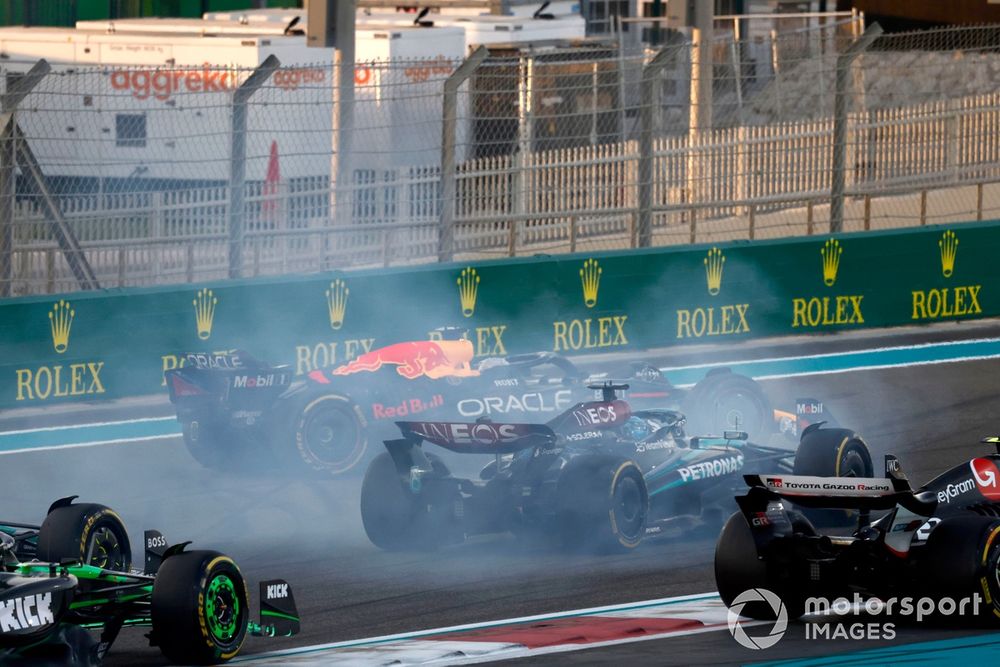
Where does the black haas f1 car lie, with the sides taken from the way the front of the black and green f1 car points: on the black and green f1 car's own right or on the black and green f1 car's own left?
on the black and green f1 car's own right

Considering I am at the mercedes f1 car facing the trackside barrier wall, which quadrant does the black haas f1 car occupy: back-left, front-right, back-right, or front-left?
back-right

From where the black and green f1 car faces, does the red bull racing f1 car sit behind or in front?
in front

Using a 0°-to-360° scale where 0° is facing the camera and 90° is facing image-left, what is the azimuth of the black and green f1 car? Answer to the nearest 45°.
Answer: approximately 225°

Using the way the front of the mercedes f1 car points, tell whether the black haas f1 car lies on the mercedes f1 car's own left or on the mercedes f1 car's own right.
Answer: on the mercedes f1 car's own right

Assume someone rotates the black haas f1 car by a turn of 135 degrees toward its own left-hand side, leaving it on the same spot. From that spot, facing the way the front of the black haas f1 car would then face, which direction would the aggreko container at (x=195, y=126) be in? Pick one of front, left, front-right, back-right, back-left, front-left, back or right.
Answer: front-right

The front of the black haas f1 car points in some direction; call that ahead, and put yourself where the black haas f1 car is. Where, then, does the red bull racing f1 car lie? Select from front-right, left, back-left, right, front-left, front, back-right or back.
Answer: left

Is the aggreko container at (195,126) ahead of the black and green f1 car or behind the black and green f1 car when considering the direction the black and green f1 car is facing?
ahead

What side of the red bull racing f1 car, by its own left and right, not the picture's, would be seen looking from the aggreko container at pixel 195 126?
left

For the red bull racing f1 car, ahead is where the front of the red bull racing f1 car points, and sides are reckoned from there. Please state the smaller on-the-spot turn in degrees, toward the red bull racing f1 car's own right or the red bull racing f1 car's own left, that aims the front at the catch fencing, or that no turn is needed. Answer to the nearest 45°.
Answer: approximately 45° to the red bull racing f1 car's own left

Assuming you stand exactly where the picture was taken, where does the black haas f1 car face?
facing away from the viewer and to the right of the viewer

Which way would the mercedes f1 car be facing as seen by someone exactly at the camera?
facing away from the viewer and to the right of the viewer
